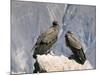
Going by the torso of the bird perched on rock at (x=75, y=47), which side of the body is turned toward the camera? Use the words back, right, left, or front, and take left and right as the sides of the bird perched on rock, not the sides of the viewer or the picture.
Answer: left
